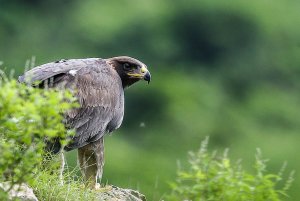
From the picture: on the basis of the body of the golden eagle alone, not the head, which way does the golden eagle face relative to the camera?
to the viewer's right
